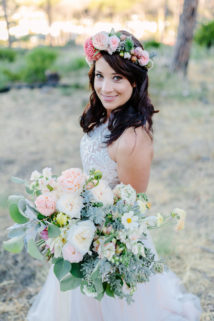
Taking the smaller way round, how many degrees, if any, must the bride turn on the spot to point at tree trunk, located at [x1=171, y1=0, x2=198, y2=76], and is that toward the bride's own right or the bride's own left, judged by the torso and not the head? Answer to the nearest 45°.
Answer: approximately 135° to the bride's own right

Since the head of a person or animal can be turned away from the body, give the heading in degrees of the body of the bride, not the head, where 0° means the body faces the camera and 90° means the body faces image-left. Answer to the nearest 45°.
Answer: approximately 45°
